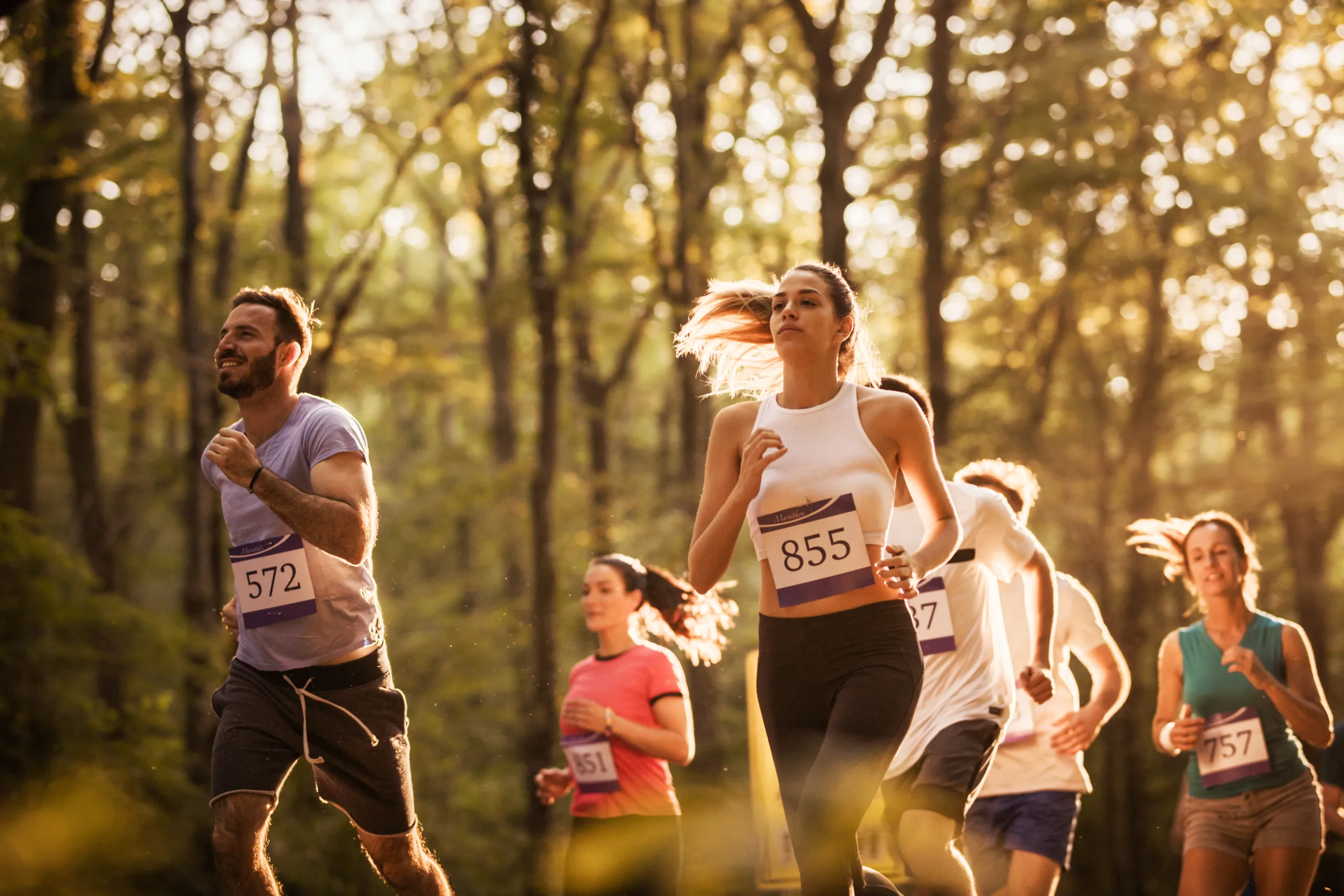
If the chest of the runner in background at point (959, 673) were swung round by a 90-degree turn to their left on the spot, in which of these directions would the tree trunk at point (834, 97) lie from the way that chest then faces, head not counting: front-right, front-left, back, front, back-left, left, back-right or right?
back-left

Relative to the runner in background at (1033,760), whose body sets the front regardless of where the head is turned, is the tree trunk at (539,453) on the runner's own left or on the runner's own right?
on the runner's own right

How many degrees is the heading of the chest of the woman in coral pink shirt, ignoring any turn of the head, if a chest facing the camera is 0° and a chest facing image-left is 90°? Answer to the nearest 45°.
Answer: approximately 45°

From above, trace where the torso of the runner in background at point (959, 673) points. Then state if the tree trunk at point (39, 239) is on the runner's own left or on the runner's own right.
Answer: on the runner's own right

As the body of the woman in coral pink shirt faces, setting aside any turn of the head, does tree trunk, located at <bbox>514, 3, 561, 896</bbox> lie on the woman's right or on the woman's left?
on the woman's right

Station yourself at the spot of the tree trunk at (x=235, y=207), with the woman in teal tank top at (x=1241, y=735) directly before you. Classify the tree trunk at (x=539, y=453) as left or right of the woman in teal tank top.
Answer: left

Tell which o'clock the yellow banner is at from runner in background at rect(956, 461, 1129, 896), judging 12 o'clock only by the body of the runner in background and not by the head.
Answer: The yellow banner is roughly at 3 o'clock from the runner in background.

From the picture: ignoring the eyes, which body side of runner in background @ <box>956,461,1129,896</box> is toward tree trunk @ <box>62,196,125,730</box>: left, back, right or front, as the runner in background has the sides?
right

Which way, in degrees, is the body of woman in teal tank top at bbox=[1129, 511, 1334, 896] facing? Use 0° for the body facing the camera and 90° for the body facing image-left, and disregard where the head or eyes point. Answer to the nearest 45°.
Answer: approximately 0°

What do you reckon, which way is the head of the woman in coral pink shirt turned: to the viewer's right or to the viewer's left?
to the viewer's left
